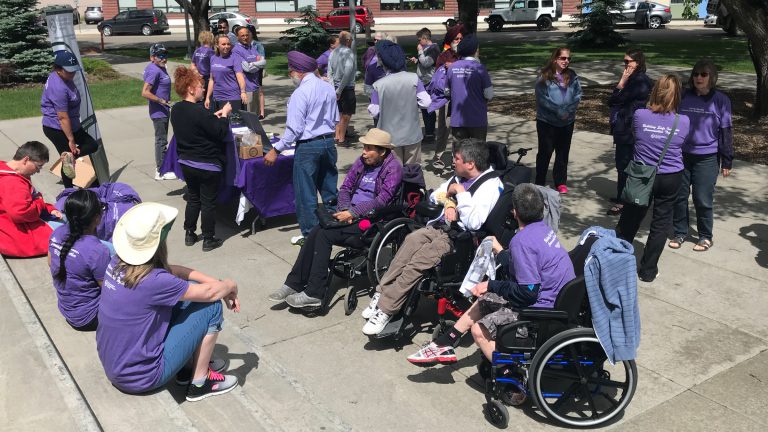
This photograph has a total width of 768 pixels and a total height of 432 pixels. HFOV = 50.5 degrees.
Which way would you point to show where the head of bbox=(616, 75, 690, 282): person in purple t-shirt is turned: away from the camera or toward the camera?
away from the camera

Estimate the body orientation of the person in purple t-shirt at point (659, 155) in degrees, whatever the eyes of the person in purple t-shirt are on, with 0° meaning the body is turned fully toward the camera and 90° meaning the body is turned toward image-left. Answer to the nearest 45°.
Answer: approximately 180°

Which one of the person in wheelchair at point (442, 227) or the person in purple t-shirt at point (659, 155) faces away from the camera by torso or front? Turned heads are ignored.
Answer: the person in purple t-shirt

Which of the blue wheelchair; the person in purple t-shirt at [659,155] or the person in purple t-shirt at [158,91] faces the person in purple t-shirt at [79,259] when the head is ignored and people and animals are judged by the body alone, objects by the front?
the blue wheelchair

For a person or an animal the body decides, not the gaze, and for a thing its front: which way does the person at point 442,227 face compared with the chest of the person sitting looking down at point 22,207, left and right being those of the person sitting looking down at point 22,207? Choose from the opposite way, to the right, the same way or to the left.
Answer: the opposite way

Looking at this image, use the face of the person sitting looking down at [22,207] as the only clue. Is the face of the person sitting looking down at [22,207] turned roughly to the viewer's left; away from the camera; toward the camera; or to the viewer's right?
to the viewer's right

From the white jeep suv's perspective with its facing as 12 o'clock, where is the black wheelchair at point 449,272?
The black wheelchair is roughly at 9 o'clock from the white jeep suv.

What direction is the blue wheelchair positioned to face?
to the viewer's left

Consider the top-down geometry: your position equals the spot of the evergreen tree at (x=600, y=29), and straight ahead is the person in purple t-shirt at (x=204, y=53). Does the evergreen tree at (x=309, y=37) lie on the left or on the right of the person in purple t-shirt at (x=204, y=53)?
right

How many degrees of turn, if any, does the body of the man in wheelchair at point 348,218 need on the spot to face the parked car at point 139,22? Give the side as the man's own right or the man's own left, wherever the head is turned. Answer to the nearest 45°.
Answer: approximately 135° to the man's own right

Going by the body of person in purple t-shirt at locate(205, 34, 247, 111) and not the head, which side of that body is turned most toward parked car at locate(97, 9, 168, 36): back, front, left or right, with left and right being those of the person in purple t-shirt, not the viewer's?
back

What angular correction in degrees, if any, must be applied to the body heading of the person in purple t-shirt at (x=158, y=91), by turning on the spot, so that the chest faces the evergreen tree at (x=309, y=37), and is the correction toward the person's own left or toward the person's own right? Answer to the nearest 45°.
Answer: approximately 90° to the person's own left

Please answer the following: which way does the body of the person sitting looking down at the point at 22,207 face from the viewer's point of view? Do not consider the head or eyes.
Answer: to the viewer's right

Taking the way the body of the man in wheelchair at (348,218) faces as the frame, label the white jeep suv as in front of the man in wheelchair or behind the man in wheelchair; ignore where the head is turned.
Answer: behind
